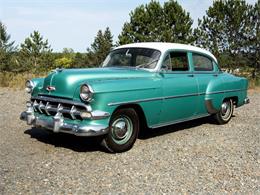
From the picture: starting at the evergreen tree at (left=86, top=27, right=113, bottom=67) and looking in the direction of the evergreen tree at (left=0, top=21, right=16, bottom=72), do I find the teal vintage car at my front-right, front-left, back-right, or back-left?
back-left

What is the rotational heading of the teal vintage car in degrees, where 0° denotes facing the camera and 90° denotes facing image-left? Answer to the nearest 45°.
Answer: approximately 45°

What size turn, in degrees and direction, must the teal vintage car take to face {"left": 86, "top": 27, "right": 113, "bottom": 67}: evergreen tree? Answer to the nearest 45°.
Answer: approximately 135° to its right

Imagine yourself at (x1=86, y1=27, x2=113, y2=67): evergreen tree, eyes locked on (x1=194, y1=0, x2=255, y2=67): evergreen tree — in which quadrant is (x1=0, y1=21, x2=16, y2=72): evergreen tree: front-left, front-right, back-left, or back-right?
back-right

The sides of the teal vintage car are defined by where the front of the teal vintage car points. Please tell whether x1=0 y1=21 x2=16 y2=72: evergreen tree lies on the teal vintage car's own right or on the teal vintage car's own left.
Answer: on the teal vintage car's own right

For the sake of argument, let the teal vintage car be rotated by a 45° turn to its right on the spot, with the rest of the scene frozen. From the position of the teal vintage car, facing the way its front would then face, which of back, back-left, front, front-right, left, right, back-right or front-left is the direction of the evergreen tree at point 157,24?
right

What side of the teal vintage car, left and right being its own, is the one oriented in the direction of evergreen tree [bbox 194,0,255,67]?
back

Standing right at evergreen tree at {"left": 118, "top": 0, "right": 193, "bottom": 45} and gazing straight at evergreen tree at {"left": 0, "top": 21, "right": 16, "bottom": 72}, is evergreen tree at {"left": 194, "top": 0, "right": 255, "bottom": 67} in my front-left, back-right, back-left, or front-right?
back-left
